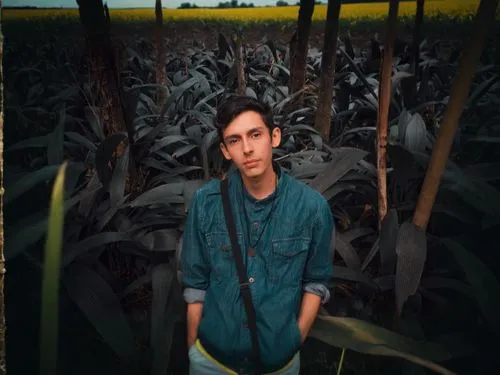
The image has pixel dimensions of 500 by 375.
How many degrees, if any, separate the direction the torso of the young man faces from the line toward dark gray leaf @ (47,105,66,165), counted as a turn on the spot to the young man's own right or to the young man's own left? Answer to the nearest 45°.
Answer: approximately 135° to the young man's own right

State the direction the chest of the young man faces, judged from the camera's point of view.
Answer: toward the camera

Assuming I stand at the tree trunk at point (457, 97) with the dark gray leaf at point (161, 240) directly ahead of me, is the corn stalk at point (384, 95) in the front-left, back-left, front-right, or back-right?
front-right

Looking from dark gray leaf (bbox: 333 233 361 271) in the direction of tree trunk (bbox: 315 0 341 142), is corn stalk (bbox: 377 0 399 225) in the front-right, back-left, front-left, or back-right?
front-right

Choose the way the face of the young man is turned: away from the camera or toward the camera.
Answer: toward the camera
